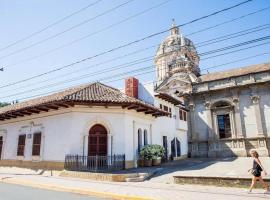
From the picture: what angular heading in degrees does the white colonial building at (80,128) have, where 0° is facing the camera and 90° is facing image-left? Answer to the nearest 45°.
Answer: approximately 0°
